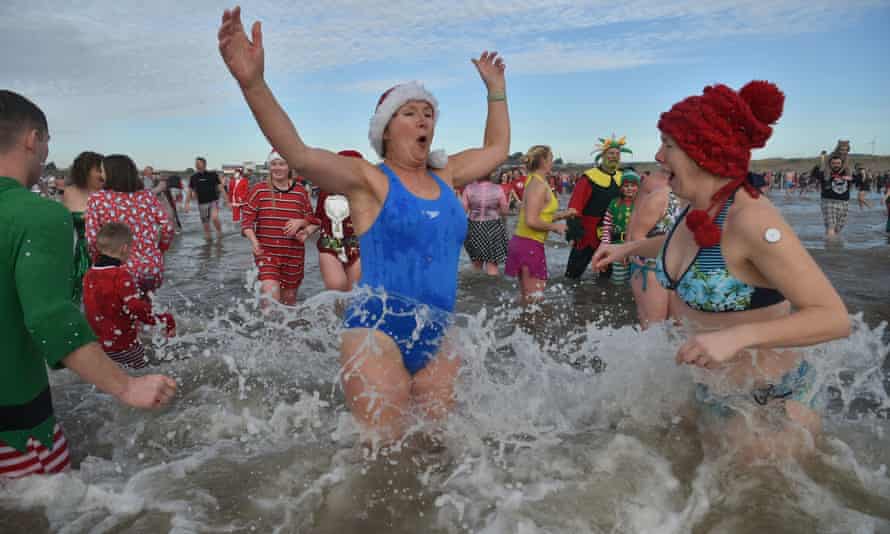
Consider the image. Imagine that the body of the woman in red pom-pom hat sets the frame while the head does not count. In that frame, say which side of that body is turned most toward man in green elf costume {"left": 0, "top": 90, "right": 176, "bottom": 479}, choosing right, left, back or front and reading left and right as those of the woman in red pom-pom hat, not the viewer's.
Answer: front

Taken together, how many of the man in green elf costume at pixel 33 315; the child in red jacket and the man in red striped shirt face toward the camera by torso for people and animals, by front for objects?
1

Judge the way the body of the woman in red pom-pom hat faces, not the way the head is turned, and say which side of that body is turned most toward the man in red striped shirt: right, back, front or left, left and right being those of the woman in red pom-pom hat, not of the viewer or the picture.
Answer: right

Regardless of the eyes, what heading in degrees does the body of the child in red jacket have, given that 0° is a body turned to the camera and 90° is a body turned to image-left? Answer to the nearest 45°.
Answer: approximately 225°

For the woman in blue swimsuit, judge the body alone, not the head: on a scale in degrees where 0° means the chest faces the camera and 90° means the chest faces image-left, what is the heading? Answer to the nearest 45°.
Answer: approximately 315°

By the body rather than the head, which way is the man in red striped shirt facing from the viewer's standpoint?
toward the camera

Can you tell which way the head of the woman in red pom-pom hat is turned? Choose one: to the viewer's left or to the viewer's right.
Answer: to the viewer's left

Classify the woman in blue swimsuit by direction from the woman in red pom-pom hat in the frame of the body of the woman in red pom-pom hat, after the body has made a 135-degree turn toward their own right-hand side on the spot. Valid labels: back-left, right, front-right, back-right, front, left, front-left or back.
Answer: left

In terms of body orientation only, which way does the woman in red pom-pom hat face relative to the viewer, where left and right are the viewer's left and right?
facing the viewer and to the left of the viewer

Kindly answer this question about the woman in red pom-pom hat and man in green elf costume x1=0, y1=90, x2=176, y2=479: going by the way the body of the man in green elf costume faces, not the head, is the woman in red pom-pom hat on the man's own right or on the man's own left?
on the man's own right

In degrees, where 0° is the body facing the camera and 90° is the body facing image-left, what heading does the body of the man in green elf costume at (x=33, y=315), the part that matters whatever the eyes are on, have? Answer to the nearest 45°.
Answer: approximately 225°
